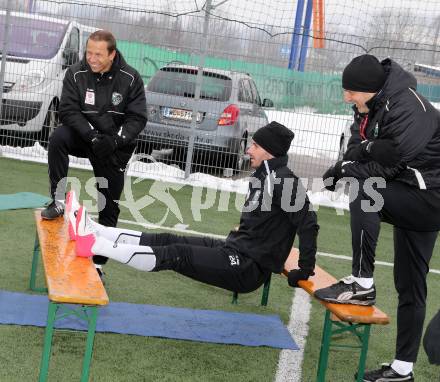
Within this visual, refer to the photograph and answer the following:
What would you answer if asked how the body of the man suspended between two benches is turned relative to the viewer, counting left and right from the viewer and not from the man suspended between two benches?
facing to the left of the viewer

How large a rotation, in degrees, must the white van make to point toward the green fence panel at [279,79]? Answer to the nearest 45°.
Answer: approximately 135° to its left

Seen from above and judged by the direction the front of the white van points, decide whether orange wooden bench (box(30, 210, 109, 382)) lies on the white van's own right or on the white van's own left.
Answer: on the white van's own left

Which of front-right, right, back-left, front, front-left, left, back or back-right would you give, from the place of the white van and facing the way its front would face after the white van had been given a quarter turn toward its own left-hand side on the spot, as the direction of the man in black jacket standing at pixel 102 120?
front-right

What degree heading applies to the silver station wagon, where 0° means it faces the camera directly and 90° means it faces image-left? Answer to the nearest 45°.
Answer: approximately 225°

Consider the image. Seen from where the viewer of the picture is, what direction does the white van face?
facing the viewer and to the left of the viewer

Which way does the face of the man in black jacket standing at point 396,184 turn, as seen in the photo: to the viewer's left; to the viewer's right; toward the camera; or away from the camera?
to the viewer's left

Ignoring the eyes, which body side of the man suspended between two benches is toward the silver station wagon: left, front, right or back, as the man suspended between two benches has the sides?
right

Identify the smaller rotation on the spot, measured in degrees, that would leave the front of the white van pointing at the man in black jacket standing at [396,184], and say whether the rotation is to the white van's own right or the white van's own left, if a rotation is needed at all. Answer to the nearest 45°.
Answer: approximately 45° to the white van's own left

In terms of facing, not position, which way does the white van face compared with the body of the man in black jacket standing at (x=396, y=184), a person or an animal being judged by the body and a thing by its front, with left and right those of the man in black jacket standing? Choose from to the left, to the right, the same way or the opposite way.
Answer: to the left

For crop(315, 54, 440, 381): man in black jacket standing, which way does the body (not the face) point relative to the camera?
to the viewer's left

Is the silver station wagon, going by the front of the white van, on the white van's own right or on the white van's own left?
on the white van's own left
